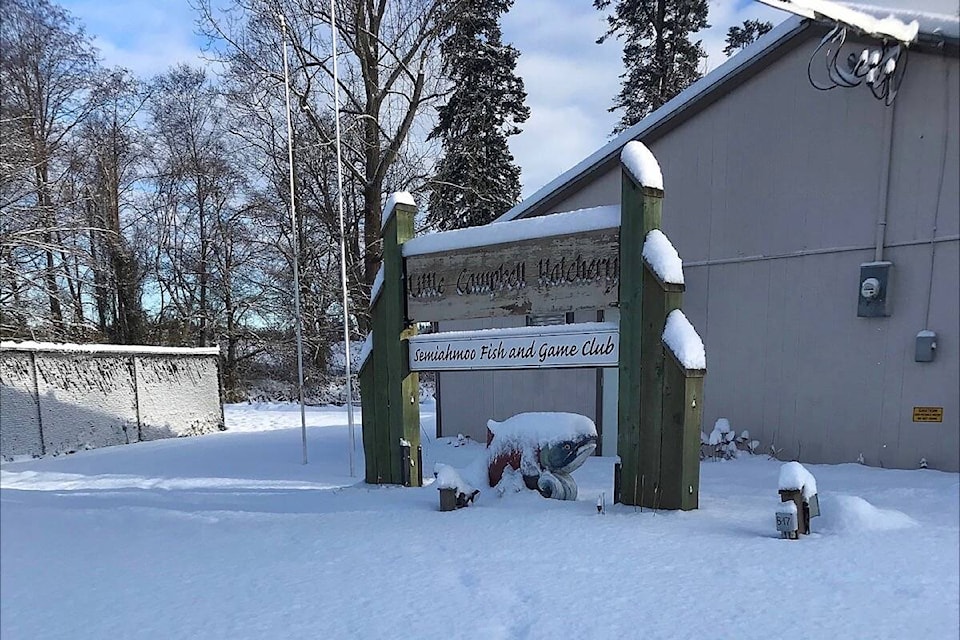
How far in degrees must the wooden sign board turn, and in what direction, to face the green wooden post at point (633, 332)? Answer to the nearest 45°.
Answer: approximately 90° to its left

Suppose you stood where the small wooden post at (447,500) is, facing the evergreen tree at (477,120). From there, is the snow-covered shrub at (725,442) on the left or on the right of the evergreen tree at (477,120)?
right

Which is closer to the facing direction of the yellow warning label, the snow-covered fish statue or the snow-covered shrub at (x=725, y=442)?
the snow-covered fish statue

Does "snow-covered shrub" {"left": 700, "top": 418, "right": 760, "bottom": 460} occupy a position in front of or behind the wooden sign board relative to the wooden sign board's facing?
behind

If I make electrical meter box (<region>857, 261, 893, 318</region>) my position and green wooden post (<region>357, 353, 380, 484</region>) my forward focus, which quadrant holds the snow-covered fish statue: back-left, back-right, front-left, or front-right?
front-left

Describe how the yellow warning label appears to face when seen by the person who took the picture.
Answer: facing the viewer

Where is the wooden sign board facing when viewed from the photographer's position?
facing the viewer and to the left of the viewer

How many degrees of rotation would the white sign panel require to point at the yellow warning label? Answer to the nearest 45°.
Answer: approximately 135° to its left

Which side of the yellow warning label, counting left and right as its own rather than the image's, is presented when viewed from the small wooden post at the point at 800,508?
front

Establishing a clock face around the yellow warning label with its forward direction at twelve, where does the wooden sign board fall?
The wooden sign board is roughly at 2 o'clock from the yellow warning label.

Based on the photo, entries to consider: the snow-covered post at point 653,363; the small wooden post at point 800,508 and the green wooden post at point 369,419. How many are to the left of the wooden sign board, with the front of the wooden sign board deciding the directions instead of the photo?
2

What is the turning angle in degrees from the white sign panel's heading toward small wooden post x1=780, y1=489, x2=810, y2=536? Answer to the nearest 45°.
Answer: approximately 90° to its left

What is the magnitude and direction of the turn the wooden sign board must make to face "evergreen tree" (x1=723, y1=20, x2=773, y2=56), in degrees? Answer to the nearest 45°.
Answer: approximately 180°
